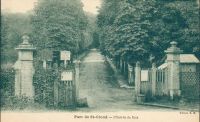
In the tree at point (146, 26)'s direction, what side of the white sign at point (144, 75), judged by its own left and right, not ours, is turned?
back

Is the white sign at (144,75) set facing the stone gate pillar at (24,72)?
no

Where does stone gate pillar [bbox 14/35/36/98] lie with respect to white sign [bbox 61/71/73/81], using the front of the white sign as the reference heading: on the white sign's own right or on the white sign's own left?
on the white sign's own right

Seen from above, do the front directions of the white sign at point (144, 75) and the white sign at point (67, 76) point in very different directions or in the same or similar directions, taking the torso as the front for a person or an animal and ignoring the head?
same or similar directions

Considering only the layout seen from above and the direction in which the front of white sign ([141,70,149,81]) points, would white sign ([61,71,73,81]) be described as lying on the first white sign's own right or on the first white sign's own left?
on the first white sign's own right

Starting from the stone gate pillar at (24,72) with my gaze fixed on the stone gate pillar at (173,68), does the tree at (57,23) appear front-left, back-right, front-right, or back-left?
front-left

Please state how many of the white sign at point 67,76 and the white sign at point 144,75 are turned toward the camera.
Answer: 2

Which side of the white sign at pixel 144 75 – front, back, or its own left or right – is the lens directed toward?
front

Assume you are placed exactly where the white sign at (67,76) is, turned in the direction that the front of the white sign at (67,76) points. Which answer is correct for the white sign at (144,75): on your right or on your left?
on your left

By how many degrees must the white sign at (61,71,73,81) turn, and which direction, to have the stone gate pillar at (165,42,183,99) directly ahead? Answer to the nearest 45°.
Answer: approximately 90° to its left

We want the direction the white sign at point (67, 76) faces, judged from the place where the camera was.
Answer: facing the viewer
